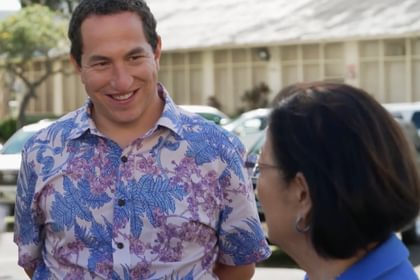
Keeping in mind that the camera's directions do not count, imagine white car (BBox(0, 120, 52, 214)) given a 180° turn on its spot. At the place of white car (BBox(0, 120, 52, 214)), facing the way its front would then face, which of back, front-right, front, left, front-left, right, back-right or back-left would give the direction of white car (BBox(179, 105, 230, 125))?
front

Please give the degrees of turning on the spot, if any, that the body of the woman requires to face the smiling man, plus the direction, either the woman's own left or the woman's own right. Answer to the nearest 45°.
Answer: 0° — they already face them

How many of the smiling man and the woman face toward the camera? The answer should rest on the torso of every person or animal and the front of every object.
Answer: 1

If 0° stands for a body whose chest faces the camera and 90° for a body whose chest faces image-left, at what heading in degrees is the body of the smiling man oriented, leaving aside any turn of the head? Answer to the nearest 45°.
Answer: approximately 0°

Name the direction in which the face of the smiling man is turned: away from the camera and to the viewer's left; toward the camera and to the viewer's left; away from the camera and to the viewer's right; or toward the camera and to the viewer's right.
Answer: toward the camera and to the viewer's right

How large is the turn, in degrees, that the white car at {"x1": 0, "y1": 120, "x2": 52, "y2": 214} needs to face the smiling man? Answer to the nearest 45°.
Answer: approximately 45° to its left

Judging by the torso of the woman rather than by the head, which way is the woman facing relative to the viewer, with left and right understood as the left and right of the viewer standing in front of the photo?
facing away from the viewer and to the left of the viewer

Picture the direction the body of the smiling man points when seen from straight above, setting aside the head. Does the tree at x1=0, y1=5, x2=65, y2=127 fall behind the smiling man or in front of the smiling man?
behind

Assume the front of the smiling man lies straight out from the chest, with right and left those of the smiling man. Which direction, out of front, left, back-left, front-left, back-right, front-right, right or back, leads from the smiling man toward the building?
back
